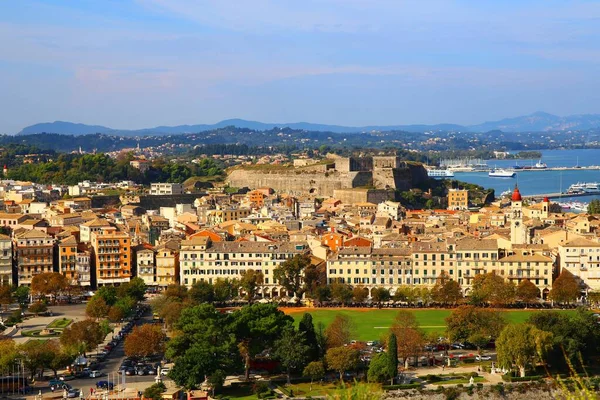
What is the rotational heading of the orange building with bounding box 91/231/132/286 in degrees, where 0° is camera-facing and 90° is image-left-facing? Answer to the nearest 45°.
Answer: approximately 0°

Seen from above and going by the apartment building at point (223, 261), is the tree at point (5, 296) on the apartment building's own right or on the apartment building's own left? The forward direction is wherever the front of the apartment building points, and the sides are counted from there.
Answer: on the apartment building's own right

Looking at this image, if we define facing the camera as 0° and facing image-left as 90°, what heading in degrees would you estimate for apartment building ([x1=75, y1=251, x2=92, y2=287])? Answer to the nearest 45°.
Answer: approximately 0°

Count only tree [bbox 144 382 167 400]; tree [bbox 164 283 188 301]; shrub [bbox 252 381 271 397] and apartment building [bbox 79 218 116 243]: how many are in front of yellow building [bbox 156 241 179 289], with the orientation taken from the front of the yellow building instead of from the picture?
3

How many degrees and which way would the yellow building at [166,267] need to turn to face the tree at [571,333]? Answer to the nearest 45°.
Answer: approximately 45° to its left

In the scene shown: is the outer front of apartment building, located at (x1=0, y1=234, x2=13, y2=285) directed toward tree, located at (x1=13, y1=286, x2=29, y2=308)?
yes

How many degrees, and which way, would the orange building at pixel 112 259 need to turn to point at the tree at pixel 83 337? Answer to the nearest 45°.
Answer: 0° — it already faces it
